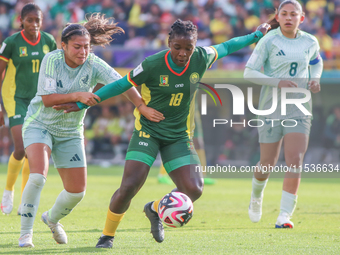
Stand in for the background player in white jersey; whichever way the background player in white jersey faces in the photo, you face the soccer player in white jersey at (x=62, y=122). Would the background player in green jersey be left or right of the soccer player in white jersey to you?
right

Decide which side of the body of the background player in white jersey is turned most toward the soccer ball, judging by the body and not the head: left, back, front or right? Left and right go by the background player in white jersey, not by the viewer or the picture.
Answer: front

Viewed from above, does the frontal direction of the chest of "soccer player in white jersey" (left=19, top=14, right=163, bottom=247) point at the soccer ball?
yes

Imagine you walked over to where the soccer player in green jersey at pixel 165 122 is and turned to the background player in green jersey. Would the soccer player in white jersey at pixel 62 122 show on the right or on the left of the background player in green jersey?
left

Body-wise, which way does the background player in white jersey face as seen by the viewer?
toward the camera

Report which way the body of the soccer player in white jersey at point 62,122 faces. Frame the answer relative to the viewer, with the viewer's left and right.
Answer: facing the viewer and to the right of the viewer

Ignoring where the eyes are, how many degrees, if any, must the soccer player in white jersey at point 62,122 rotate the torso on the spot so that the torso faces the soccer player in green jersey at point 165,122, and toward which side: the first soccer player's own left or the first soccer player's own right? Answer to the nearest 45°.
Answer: approximately 45° to the first soccer player's own left

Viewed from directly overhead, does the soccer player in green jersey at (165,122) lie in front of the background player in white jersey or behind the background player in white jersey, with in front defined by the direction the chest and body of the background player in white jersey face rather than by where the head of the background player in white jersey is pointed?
in front

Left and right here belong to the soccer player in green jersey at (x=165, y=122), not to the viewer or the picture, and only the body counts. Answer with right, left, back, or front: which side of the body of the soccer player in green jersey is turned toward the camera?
front

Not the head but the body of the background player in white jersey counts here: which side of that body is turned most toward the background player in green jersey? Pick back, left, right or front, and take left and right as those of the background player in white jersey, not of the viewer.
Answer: right

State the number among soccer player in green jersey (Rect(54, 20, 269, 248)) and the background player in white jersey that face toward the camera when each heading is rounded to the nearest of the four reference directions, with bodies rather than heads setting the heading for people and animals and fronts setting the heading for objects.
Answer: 2

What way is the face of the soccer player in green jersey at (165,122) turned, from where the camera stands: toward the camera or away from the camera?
toward the camera

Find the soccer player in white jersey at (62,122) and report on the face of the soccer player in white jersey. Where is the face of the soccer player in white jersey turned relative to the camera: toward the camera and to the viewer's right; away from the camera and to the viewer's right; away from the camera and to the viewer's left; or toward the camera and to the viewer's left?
toward the camera and to the viewer's right

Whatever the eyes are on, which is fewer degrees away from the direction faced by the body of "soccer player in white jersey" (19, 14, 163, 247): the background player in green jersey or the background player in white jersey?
the background player in white jersey

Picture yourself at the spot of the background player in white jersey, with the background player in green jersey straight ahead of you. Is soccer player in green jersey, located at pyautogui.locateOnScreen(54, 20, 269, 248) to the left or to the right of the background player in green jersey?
left
